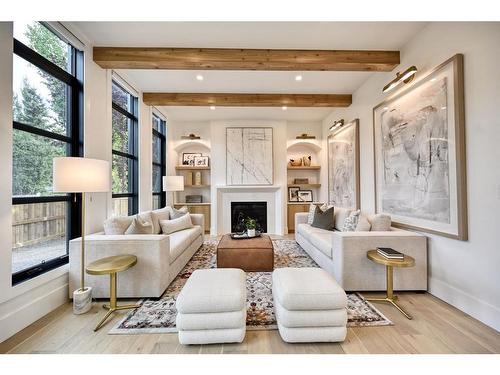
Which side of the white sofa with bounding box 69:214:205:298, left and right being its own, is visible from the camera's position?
right

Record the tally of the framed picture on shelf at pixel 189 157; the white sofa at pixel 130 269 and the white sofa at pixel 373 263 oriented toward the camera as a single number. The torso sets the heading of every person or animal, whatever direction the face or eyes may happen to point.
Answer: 1

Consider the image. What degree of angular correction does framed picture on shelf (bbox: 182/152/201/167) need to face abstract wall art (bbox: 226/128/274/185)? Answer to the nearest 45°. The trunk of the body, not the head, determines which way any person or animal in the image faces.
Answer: approximately 45° to its left

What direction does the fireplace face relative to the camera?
toward the camera

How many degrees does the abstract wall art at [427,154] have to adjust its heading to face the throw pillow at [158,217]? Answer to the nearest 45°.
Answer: approximately 45° to its right

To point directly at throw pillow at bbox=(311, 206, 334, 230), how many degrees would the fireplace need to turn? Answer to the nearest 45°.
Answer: approximately 45° to its left

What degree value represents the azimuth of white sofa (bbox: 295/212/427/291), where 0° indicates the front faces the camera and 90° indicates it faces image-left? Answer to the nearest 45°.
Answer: approximately 90°

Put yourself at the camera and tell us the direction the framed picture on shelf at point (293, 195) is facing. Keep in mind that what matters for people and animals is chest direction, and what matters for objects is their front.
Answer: facing the viewer

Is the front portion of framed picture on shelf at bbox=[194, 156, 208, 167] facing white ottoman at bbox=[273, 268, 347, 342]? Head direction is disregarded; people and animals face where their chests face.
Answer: yes

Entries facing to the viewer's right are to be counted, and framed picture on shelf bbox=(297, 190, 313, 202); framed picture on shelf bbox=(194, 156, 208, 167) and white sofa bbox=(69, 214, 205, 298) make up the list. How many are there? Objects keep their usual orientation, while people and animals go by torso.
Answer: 1

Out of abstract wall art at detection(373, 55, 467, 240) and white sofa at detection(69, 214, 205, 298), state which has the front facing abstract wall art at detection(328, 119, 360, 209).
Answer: the white sofa

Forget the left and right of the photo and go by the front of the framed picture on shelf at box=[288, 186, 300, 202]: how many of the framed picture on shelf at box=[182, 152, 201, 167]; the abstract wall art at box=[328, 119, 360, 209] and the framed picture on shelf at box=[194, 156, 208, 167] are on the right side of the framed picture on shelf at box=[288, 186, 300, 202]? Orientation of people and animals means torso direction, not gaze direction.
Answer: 2

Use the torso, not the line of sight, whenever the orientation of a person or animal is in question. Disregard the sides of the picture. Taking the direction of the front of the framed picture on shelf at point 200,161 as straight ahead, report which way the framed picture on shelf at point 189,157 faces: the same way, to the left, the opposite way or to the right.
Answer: the same way

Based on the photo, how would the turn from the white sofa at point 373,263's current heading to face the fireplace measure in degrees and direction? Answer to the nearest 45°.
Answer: approximately 45° to its right

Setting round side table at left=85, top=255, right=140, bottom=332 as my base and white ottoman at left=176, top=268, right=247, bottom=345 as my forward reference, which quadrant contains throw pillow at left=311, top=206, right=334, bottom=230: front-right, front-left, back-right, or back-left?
front-left

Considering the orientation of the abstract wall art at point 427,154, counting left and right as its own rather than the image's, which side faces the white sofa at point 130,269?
front

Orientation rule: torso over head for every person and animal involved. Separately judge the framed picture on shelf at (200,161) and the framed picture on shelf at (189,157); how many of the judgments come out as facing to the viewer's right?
0

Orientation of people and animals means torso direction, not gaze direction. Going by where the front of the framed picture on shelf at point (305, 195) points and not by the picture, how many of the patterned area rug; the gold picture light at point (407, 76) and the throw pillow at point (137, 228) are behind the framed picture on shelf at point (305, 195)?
0

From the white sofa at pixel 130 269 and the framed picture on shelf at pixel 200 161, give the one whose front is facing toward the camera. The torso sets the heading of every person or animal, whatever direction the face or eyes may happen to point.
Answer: the framed picture on shelf

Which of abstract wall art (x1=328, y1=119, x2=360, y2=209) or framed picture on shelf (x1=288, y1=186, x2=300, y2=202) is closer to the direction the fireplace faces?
the abstract wall art

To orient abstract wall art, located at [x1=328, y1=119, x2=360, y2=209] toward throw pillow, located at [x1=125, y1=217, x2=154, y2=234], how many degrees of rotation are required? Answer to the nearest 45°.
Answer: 0° — it already faces it

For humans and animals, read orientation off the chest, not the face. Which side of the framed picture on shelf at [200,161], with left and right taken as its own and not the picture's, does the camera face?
front

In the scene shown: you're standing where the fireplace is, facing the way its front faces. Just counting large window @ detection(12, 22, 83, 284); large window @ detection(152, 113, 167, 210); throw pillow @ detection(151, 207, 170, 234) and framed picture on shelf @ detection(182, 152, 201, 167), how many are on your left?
0

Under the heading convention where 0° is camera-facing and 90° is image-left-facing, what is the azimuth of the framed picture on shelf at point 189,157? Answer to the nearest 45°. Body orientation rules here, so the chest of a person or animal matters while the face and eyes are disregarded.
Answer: approximately 0°
